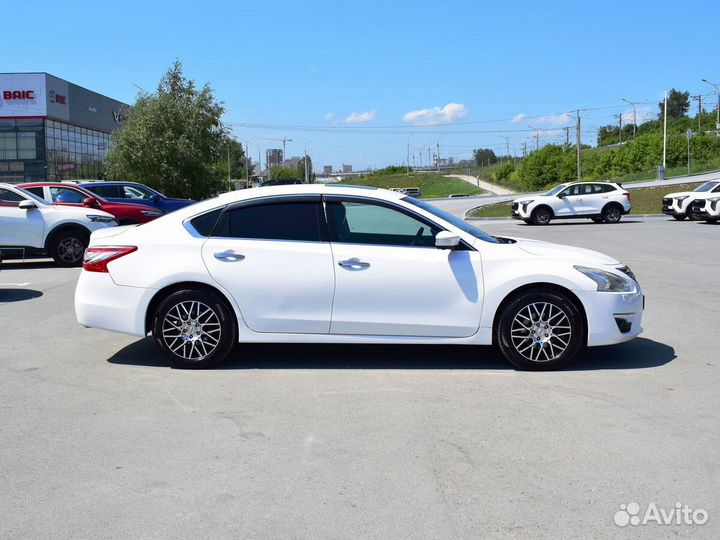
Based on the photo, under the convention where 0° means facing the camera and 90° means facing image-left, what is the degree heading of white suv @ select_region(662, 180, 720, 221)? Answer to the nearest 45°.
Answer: approximately 45°

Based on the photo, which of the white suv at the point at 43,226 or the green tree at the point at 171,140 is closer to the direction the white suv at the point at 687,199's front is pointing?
the white suv

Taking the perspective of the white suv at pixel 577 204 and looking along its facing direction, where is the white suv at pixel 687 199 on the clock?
the white suv at pixel 687 199 is roughly at 6 o'clock from the white suv at pixel 577 204.

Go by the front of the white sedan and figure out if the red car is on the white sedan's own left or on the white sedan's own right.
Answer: on the white sedan's own left

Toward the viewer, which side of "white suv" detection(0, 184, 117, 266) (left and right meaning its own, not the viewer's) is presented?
right

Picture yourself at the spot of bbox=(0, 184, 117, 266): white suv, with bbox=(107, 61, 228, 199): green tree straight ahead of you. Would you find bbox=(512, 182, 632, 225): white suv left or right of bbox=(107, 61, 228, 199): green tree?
right

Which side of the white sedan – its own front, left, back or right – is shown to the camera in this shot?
right

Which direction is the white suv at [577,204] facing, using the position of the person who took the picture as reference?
facing to the left of the viewer

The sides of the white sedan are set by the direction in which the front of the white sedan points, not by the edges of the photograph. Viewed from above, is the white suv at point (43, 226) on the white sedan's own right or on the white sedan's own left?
on the white sedan's own left

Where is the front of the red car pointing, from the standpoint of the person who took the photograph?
facing to the right of the viewer

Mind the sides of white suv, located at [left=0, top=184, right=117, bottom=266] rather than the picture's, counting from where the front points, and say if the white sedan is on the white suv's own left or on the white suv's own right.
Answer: on the white suv's own right

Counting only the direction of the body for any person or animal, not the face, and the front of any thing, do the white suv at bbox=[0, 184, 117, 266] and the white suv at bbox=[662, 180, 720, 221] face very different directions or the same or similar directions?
very different directions

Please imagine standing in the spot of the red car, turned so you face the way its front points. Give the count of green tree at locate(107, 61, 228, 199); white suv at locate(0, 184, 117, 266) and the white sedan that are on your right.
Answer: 2

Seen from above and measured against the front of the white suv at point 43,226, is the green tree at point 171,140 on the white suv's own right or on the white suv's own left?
on the white suv's own left
